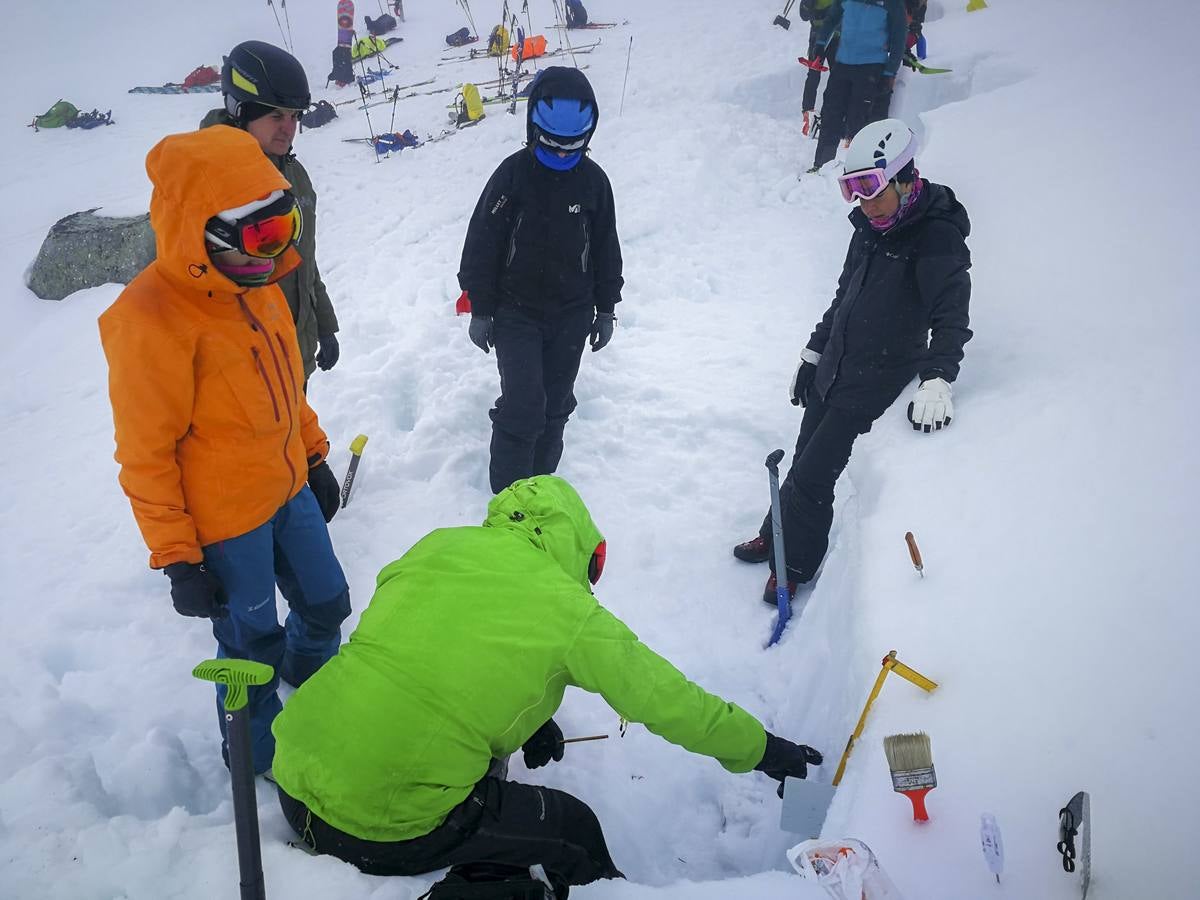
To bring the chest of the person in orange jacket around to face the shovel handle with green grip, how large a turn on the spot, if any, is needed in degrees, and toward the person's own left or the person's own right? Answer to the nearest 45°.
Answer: approximately 45° to the person's own right

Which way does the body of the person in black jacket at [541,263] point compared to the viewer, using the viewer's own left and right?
facing the viewer

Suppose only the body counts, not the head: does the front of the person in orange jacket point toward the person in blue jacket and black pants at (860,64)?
no

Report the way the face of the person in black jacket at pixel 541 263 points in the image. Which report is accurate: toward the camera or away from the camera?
toward the camera

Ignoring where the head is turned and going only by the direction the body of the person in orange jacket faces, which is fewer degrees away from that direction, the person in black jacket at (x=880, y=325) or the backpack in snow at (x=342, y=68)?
the person in black jacket

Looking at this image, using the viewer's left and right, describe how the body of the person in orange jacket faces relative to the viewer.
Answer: facing the viewer and to the right of the viewer

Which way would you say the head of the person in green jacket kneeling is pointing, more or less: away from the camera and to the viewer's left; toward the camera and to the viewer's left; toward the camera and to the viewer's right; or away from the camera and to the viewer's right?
away from the camera and to the viewer's right

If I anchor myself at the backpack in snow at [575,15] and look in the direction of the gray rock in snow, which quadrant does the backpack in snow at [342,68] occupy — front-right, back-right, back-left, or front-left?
front-right

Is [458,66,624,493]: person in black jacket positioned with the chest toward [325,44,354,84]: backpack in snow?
no

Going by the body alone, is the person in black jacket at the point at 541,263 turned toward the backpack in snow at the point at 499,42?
no

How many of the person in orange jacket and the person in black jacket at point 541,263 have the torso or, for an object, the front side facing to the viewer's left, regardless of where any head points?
0

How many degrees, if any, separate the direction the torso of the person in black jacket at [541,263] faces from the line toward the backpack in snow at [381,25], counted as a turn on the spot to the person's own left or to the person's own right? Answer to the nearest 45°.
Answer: approximately 180°
